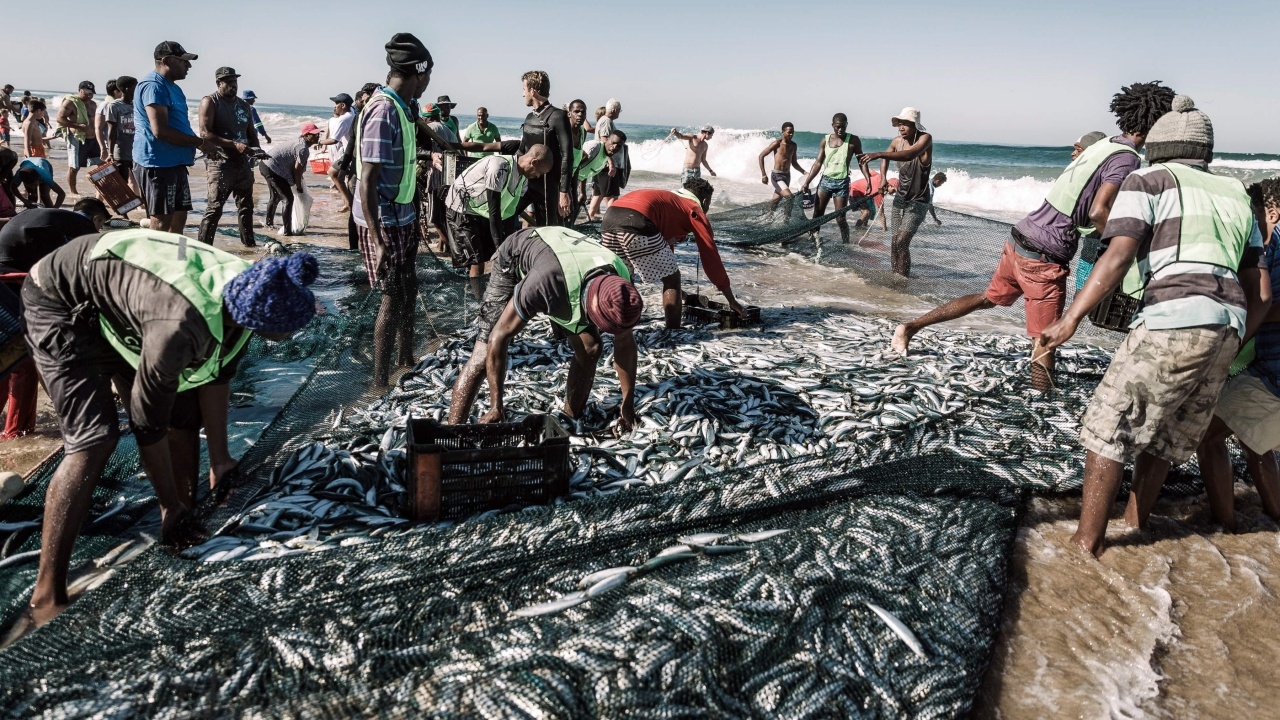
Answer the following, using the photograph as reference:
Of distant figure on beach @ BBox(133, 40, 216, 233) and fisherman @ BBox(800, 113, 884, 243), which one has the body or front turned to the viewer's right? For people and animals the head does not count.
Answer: the distant figure on beach

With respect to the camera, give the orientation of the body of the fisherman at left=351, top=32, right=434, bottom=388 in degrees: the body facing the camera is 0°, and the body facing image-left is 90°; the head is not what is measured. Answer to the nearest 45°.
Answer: approximately 270°

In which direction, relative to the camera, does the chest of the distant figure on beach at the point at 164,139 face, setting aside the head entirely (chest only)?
to the viewer's right

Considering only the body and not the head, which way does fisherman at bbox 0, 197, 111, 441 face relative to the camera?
to the viewer's right

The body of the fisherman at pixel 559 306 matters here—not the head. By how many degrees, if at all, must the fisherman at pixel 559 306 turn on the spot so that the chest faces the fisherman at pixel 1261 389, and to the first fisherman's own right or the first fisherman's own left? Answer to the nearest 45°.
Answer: approximately 45° to the first fisherman's own left

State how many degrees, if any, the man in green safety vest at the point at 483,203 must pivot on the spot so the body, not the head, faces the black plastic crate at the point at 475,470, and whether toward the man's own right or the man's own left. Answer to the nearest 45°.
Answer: approximately 90° to the man's own right

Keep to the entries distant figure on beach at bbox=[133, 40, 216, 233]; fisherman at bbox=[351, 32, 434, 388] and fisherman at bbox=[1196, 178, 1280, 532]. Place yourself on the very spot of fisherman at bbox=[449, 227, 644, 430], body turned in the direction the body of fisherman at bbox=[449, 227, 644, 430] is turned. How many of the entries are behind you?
2

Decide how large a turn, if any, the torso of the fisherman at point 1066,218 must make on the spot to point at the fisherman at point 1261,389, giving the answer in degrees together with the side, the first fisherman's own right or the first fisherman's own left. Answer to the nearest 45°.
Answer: approximately 90° to the first fisherman's own right

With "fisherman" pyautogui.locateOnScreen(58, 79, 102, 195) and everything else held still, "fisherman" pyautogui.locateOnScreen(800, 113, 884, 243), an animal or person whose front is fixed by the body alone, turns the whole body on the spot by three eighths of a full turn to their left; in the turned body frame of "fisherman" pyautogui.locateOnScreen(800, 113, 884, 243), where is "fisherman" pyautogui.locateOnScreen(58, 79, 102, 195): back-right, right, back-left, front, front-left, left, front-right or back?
back-left

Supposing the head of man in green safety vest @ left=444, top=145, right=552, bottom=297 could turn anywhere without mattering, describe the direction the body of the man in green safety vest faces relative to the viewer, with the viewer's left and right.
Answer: facing to the right of the viewer
